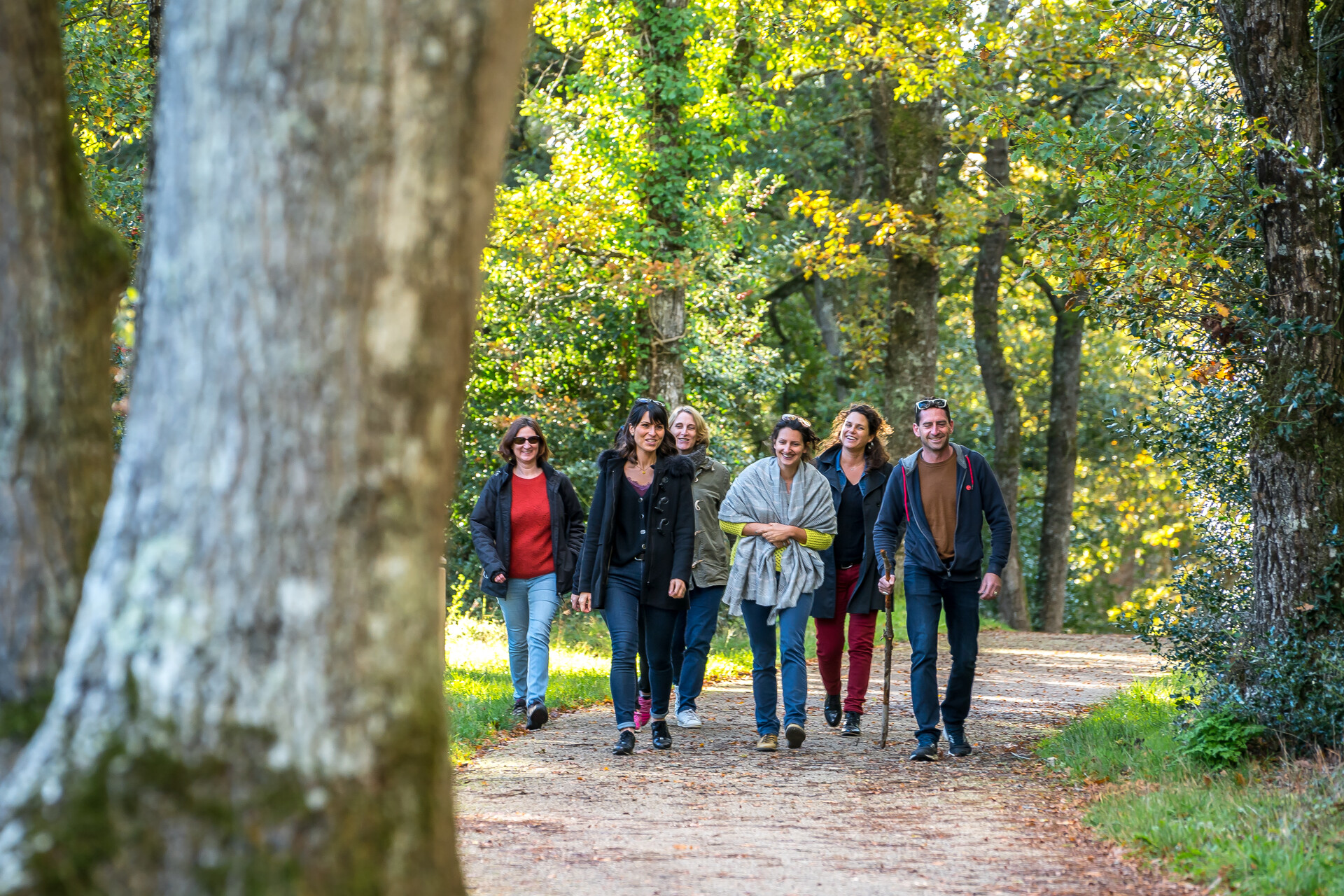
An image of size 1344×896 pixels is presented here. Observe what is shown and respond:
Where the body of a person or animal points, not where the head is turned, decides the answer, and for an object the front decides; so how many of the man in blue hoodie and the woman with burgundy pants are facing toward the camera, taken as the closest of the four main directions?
2

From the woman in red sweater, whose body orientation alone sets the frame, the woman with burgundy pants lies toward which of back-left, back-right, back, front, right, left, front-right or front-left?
left

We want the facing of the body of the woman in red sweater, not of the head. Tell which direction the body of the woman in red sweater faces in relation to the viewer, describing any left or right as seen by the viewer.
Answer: facing the viewer

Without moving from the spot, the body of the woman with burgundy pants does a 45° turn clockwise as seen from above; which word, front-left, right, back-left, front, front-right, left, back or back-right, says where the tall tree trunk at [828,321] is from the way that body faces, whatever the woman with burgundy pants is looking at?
back-right

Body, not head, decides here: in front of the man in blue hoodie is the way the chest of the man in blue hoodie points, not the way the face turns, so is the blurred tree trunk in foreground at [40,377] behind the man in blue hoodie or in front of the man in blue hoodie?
in front

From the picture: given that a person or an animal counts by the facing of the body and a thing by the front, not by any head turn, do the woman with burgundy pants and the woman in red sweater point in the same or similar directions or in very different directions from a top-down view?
same or similar directions

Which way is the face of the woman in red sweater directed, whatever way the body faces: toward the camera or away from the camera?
toward the camera

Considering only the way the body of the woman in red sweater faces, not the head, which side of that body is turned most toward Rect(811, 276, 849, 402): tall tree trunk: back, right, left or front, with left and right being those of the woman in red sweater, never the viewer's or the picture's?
back

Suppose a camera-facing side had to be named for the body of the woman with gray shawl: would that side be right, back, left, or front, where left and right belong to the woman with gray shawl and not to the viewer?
front

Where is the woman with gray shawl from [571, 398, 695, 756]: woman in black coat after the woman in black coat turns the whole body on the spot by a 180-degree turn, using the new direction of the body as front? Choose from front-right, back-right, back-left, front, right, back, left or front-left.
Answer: right

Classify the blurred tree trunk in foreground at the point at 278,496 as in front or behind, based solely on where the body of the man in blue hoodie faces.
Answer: in front

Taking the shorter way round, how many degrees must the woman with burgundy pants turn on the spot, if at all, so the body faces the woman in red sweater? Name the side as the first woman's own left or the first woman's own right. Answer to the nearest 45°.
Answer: approximately 90° to the first woman's own right

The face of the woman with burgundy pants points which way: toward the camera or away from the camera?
toward the camera

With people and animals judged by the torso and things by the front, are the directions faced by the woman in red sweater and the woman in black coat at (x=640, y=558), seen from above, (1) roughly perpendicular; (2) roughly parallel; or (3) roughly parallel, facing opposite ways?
roughly parallel

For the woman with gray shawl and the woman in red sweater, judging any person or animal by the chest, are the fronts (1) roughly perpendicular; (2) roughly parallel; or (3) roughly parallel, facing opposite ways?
roughly parallel

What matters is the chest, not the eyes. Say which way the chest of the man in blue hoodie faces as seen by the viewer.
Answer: toward the camera
